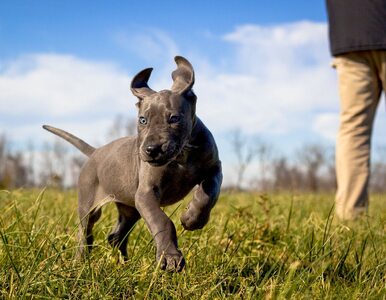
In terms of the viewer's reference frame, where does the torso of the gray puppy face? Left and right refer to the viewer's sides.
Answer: facing the viewer and to the right of the viewer
